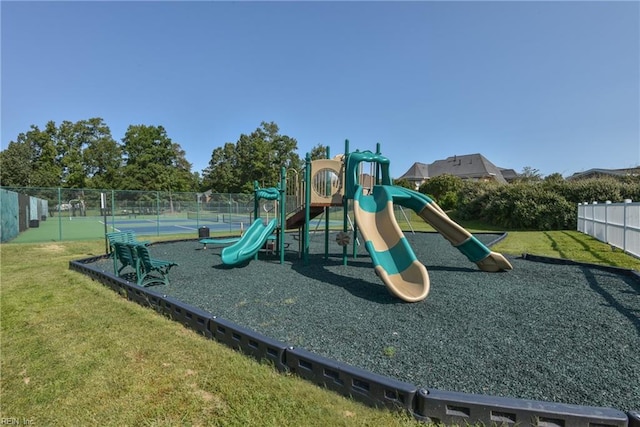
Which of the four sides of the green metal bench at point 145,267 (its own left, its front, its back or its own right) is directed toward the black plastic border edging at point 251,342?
right

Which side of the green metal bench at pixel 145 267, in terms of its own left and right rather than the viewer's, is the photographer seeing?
right

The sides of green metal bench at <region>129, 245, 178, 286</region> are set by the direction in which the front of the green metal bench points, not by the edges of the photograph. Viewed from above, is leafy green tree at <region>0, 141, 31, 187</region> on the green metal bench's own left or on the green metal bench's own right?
on the green metal bench's own left

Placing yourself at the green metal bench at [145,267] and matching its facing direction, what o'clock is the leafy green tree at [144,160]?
The leafy green tree is roughly at 9 o'clock from the green metal bench.

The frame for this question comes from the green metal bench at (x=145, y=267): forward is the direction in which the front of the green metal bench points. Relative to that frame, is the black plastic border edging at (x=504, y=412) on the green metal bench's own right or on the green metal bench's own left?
on the green metal bench's own right

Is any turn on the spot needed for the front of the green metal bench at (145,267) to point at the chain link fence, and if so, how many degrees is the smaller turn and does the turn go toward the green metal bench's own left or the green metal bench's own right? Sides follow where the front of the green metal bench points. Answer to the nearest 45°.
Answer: approximately 90° to the green metal bench's own left

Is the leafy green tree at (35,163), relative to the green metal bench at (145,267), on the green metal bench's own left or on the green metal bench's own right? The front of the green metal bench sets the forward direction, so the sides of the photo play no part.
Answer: on the green metal bench's own left

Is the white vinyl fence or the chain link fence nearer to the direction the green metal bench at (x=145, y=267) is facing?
the white vinyl fence

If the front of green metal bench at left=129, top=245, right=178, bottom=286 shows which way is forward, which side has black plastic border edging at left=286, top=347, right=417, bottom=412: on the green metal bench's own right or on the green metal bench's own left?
on the green metal bench's own right

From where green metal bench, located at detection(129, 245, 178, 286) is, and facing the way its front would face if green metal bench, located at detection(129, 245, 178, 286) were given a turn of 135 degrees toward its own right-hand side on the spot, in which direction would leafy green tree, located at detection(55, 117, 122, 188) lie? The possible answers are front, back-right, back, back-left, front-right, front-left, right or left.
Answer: back-right
